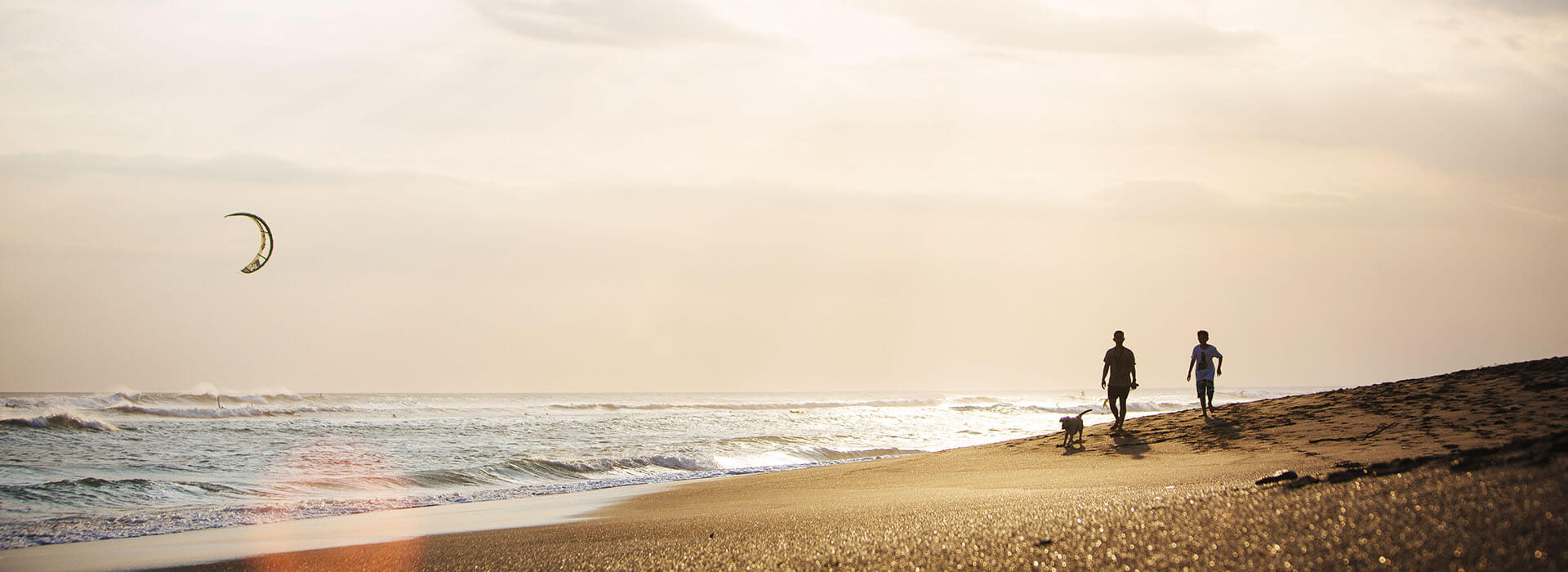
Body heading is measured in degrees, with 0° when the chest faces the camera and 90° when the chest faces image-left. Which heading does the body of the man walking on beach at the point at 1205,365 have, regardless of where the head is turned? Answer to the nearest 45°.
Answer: approximately 0°

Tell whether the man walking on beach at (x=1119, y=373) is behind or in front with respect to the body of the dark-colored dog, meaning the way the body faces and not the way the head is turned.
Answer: behind

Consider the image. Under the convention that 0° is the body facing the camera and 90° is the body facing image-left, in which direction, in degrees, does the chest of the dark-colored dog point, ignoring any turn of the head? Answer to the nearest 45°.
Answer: approximately 45°

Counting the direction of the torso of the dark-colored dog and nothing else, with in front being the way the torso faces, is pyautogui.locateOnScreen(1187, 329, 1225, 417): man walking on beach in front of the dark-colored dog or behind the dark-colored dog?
behind

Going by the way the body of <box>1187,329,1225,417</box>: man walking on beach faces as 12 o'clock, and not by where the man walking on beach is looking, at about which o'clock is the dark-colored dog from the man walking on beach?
The dark-colored dog is roughly at 1 o'clock from the man walking on beach.

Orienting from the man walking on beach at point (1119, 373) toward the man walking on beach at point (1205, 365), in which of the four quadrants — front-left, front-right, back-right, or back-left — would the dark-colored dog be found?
back-right
